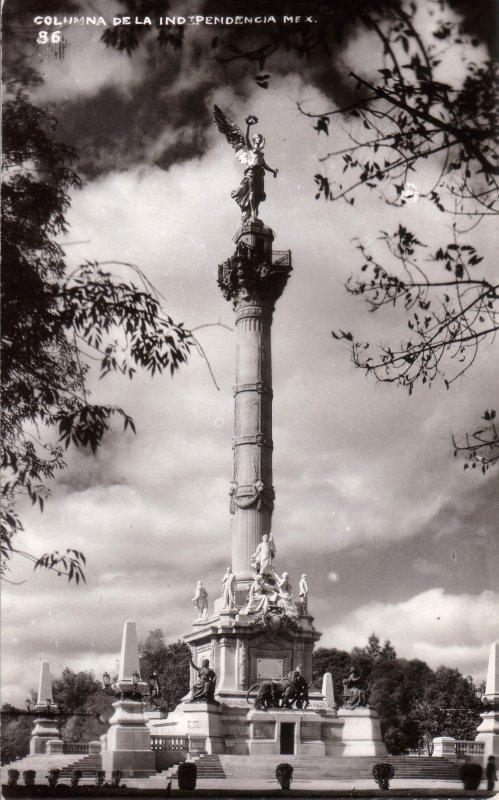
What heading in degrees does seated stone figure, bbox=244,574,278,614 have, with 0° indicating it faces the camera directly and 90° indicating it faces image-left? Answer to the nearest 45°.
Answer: approximately 315°

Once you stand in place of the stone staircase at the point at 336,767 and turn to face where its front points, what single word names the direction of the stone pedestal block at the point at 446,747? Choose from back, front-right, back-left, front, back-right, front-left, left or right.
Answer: back-left

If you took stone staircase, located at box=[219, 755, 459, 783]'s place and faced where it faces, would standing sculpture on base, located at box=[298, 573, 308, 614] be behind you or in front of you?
behind

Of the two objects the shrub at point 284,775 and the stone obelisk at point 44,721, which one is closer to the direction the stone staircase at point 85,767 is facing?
the shrub

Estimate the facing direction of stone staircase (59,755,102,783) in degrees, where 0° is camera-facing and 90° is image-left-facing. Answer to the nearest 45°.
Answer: approximately 45°

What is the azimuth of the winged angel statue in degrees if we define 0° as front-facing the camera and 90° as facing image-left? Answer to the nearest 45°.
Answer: approximately 315°

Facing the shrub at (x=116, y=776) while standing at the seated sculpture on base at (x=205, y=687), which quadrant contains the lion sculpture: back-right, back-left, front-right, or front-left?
back-left

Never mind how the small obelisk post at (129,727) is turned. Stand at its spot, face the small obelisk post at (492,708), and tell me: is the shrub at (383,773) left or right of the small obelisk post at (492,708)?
right

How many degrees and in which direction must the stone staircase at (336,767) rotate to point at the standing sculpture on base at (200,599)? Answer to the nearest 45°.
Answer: approximately 135° to its right
